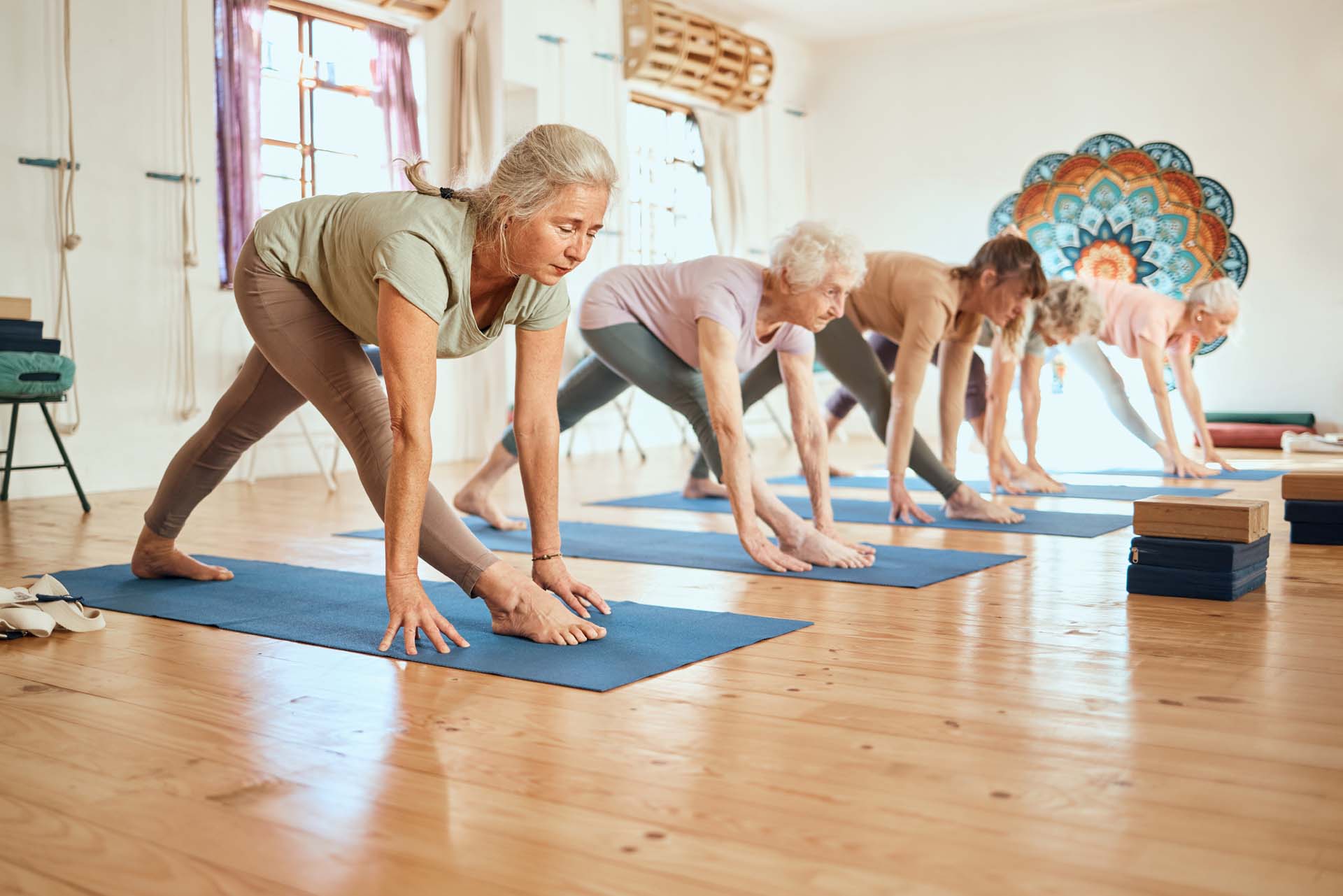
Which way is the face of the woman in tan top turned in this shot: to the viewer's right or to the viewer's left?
to the viewer's right

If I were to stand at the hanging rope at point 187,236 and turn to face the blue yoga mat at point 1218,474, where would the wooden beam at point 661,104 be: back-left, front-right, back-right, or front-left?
front-left

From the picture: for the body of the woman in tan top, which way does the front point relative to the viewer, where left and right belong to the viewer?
facing the viewer and to the right of the viewer

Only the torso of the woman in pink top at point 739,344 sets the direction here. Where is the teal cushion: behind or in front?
behind

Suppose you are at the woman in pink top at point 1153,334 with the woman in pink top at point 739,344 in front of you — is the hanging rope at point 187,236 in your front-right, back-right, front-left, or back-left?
front-right

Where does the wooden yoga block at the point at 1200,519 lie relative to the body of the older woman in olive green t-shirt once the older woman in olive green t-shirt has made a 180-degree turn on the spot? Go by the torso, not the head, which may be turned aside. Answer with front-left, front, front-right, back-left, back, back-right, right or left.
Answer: back-right

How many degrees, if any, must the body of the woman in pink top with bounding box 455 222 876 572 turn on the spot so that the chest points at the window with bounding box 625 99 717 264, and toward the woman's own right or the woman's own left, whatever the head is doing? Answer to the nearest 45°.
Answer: approximately 135° to the woman's own left

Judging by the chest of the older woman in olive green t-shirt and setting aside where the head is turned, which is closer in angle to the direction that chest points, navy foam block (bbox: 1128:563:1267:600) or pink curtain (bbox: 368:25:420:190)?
the navy foam block

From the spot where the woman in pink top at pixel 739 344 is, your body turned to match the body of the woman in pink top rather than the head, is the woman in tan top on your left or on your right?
on your left

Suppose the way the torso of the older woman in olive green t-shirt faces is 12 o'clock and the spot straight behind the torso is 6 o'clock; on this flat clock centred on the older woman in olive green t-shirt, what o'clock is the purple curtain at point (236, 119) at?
The purple curtain is roughly at 7 o'clock from the older woman in olive green t-shirt.
